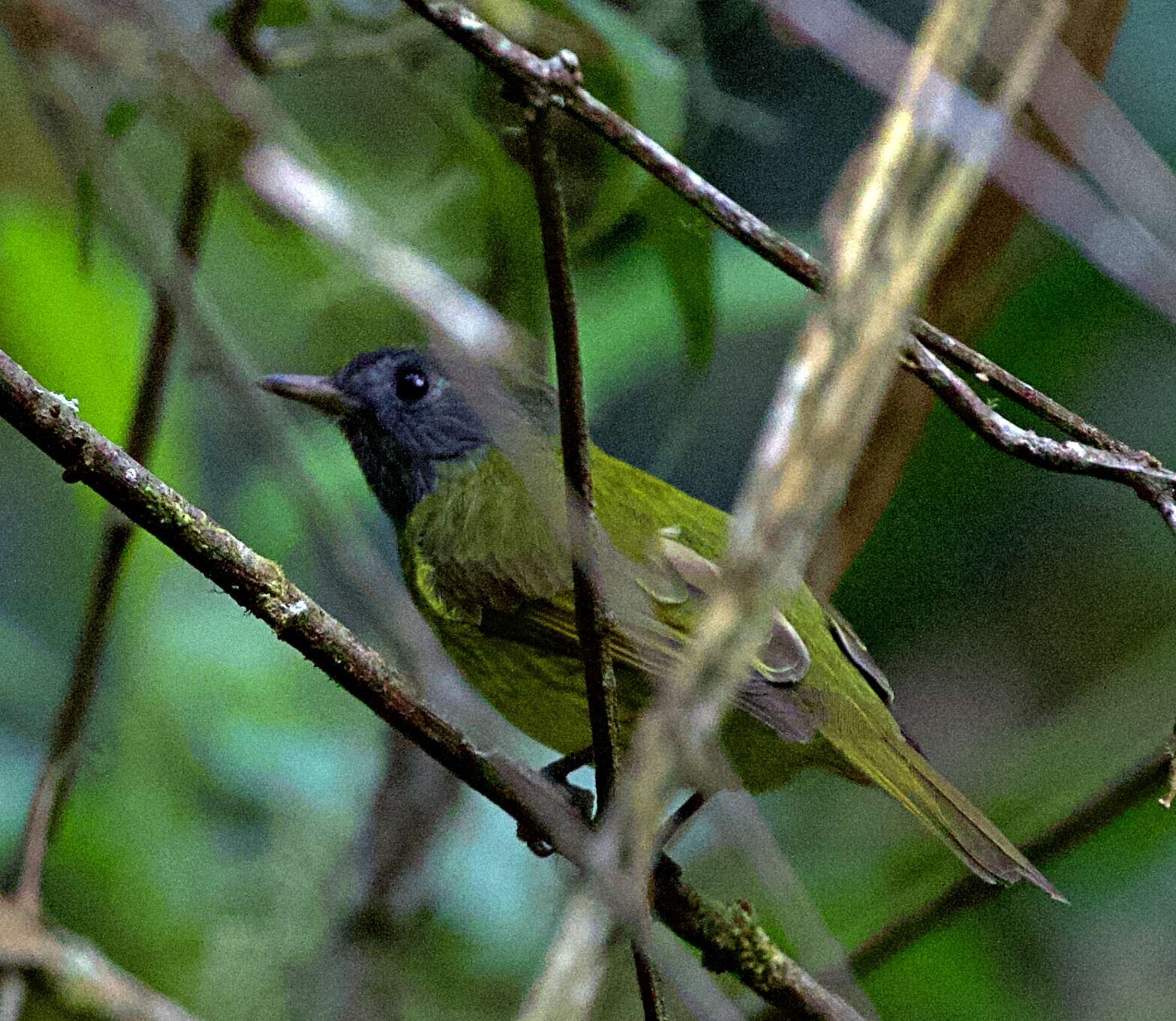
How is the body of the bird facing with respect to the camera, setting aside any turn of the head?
to the viewer's left
